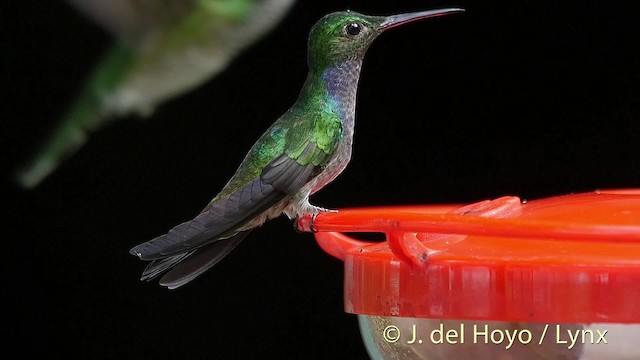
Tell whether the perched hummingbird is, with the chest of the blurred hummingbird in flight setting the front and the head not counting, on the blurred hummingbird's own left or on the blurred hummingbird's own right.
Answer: on the blurred hummingbird's own left

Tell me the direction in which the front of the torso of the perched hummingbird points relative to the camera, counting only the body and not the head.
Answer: to the viewer's right

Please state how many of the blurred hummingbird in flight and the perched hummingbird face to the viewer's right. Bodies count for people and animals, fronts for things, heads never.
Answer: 2

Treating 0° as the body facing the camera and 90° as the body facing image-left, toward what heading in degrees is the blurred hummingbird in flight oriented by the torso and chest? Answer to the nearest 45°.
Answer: approximately 270°
